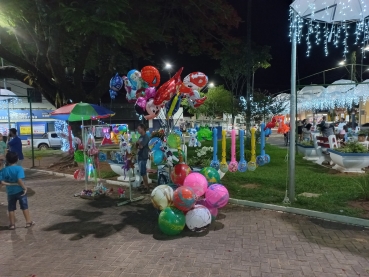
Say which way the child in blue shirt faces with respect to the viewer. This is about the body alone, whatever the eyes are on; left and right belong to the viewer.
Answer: facing away from the viewer

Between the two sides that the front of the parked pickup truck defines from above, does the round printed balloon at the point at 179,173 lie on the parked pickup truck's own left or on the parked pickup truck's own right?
on the parked pickup truck's own right

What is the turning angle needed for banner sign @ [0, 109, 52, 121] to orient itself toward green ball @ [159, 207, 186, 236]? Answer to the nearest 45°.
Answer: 0° — it already faces it

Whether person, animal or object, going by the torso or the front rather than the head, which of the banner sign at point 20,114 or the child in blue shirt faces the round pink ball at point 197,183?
the banner sign

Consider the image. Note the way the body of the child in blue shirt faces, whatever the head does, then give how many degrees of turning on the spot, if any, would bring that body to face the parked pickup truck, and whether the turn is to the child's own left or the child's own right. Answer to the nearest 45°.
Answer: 0° — they already face it

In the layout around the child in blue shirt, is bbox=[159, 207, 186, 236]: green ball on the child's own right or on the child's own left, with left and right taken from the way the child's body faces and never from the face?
on the child's own right

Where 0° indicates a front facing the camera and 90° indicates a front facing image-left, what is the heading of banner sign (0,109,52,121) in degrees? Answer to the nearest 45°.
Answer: approximately 0°

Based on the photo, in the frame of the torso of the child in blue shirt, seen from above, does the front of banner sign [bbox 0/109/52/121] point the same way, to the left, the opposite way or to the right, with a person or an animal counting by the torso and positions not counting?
the opposite way

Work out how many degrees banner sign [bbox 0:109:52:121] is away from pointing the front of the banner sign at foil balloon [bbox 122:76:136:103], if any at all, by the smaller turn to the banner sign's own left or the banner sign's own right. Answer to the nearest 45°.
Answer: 0° — it already faces it
